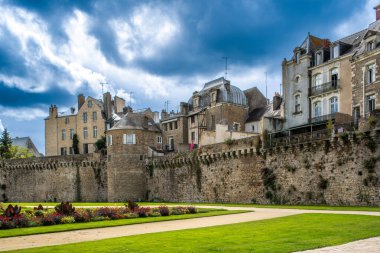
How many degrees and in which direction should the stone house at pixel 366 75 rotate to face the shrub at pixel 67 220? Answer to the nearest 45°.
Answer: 0° — it already faces it

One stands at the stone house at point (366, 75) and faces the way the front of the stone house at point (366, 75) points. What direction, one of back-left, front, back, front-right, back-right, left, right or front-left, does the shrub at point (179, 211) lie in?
front

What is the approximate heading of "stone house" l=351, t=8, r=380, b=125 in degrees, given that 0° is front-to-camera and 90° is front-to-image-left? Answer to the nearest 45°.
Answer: approximately 45°
